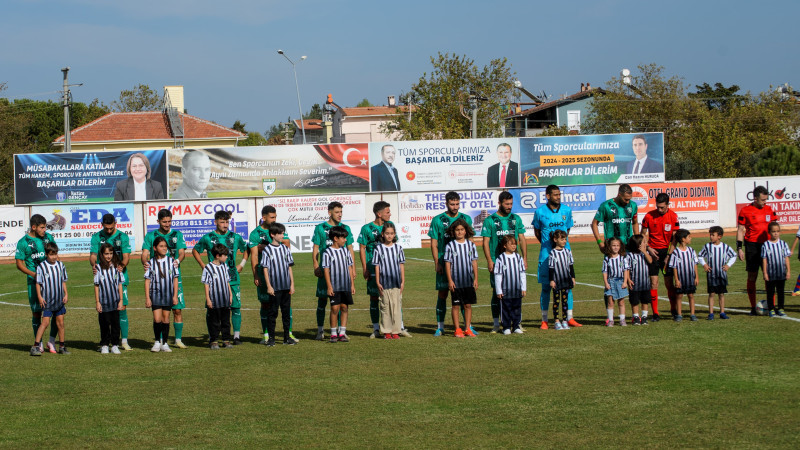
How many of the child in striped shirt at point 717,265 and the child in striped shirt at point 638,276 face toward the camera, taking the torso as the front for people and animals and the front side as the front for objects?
2

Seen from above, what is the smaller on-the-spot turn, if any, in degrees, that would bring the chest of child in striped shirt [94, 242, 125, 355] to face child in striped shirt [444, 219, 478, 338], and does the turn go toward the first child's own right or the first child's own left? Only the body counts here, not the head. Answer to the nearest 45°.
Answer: approximately 90° to the first child's own left

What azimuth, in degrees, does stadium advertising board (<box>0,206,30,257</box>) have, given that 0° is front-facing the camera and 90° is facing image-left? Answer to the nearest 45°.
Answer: approximately 0°

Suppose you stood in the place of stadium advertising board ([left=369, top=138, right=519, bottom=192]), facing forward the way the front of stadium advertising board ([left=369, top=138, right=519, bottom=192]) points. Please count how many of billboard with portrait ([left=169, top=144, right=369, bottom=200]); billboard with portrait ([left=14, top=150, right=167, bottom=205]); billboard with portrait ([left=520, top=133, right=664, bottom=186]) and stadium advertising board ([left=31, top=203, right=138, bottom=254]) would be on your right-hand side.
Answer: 3

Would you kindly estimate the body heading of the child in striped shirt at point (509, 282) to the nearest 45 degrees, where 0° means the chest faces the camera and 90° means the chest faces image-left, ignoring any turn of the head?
approximately 0°

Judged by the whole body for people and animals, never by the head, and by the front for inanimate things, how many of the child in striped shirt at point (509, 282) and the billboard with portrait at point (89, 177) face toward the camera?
2
